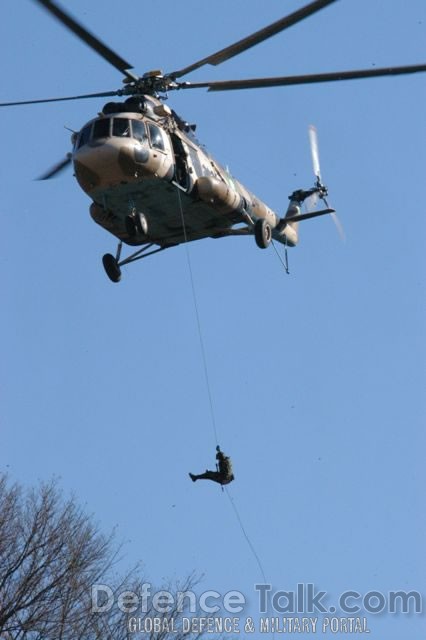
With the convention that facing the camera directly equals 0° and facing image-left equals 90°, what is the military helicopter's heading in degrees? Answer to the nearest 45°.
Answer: approximately 45°
